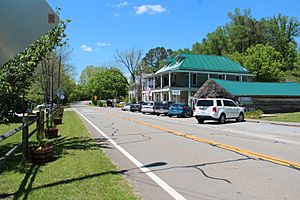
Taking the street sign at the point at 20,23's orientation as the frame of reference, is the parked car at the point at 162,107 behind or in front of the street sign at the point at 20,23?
in front

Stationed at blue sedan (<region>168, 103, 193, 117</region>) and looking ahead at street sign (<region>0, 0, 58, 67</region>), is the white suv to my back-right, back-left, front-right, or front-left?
front-left

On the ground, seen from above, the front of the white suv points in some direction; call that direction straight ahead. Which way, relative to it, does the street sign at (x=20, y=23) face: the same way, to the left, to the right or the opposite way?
to the left
